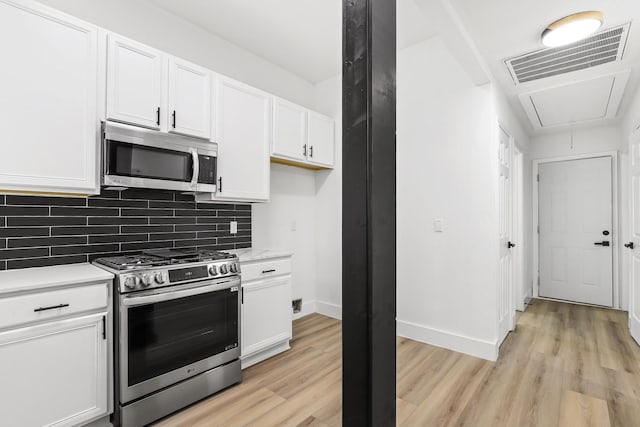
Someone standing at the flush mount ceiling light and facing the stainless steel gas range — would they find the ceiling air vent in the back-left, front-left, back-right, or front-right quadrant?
back-right

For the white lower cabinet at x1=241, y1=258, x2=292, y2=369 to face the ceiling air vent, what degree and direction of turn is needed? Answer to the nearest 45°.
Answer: approximately 45° to its left

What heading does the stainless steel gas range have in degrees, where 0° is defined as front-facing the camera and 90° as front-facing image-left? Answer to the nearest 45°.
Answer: approximately 315°

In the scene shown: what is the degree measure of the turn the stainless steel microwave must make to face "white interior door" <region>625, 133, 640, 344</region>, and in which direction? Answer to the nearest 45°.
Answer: approximately 45° to its left

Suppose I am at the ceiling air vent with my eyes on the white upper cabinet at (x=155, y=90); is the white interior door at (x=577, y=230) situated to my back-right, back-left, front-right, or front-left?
back-right

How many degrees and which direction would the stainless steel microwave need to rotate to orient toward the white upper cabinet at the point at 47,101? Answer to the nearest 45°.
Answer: approximately 135° to its right

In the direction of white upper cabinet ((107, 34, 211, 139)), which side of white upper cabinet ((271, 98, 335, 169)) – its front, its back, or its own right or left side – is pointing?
right

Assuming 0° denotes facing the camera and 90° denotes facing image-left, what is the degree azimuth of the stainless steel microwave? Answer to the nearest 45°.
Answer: approximately 315°

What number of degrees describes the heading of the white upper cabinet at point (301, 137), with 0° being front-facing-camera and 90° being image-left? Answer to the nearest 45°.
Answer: approximately 315°
